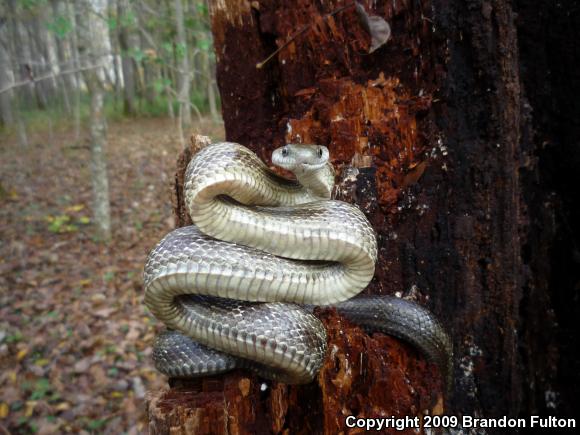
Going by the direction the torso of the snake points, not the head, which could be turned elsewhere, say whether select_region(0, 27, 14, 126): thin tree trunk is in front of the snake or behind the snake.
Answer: behind

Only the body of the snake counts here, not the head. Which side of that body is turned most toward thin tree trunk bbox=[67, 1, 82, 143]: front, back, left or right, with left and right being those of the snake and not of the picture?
back

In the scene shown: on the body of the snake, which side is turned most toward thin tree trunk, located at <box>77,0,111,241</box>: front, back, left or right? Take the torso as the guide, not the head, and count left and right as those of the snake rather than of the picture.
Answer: back

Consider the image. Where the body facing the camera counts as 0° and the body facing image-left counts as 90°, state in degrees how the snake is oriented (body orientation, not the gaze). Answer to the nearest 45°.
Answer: approximately 0°

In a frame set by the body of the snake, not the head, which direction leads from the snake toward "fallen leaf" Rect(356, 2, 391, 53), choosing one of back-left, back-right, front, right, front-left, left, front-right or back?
back-left
